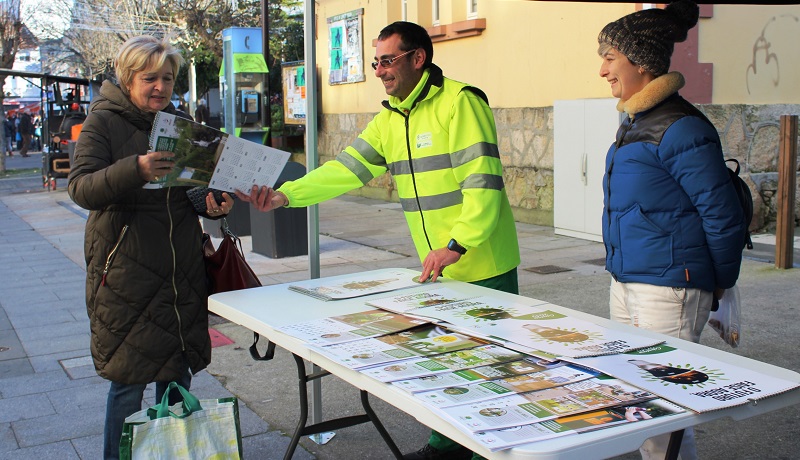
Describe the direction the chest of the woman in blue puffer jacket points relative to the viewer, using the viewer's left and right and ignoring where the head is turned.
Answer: facing to the left of the viewer

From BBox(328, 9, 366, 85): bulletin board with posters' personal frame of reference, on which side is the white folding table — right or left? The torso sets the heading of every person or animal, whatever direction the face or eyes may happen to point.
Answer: on its left

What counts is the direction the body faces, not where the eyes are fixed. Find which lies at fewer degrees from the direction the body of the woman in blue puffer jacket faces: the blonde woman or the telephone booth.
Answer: the blonde woman

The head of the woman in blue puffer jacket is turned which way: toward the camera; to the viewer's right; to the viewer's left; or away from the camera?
to the viewer's left

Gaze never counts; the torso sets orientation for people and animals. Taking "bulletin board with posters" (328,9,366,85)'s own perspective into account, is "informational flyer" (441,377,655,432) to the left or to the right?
on its left

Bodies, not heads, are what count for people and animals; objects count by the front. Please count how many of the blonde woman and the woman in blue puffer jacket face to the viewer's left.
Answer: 1

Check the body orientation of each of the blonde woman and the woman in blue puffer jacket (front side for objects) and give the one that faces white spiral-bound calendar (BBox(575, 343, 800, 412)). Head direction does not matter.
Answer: the blonde woman

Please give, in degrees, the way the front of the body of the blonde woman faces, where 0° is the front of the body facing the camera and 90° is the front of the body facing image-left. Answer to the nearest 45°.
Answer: approximately 315°

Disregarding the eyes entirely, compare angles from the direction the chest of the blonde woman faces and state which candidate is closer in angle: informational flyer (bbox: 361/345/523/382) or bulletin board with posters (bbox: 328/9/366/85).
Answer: the informational flyer
